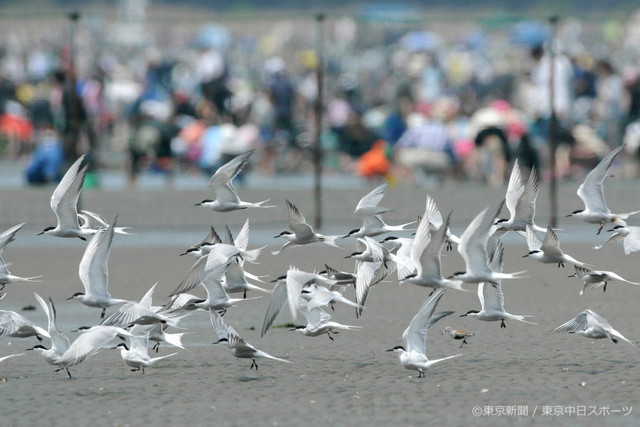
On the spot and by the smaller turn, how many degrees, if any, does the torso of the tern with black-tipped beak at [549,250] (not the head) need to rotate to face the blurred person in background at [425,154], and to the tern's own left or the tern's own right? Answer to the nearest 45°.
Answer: approximately 90° to the tern's own right

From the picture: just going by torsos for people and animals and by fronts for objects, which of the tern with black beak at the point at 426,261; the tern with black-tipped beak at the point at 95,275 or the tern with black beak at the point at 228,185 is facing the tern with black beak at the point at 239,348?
the tern with black beak at the point at 426,261

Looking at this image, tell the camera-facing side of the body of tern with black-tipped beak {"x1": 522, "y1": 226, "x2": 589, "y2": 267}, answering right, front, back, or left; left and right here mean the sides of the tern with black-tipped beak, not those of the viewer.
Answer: left

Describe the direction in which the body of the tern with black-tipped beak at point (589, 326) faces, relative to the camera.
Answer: to the viewer's left

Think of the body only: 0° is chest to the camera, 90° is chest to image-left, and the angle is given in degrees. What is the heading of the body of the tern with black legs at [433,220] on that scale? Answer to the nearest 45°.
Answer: approximately 90°

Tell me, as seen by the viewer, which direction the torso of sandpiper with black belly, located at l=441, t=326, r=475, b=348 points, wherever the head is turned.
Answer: to the viewer's left

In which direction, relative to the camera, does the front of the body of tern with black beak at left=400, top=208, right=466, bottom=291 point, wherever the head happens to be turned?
to the viewer's left

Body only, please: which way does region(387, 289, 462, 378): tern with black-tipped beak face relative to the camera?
to the viewer's left

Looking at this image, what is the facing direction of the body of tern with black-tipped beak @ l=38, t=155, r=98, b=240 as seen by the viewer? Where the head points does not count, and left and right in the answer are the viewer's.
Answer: facing to the left of the viewer

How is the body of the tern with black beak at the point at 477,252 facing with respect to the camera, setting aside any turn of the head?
to the viewer's left

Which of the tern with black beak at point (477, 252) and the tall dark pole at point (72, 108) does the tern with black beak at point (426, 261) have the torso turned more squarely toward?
the tall dark pole

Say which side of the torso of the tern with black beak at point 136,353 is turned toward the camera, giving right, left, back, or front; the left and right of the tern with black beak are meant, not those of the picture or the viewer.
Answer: left

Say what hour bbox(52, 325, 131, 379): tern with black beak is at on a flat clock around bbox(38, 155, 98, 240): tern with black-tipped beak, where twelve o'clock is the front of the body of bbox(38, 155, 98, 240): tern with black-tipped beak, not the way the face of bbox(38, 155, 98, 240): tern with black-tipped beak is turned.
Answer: bbox(52, 325, 131, 379): tern with black beak is roughly at 9 o'clock from bbox(38, 155, 98, 240): tern with black-tipped beak.
